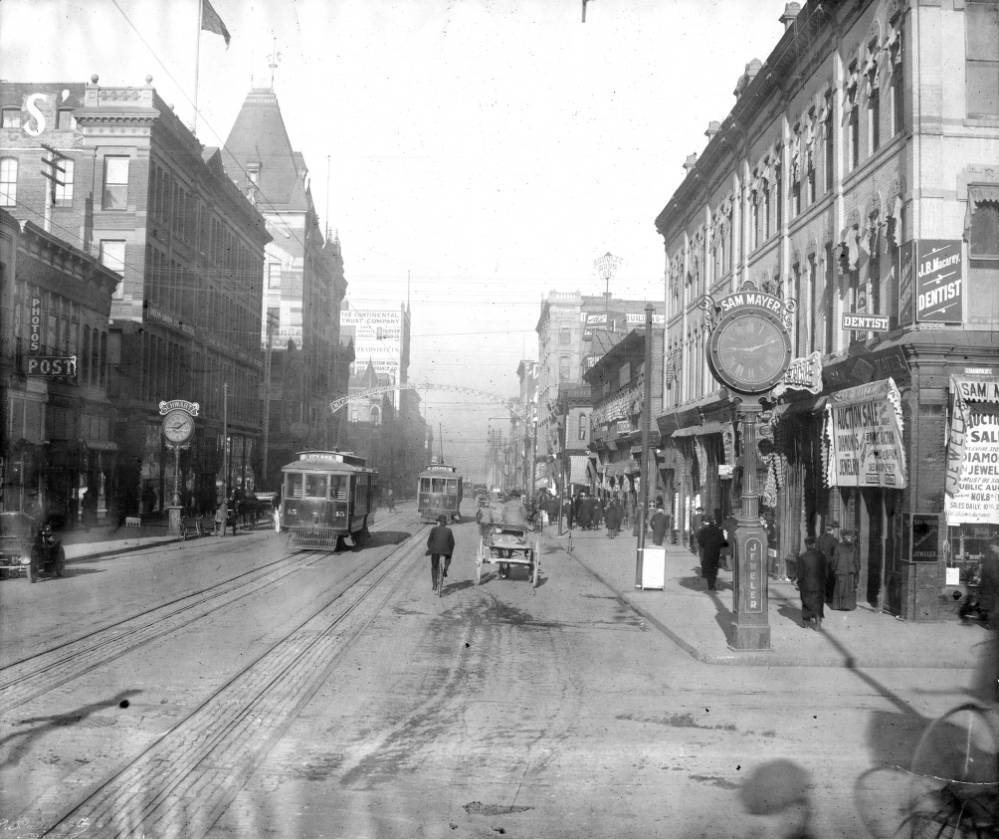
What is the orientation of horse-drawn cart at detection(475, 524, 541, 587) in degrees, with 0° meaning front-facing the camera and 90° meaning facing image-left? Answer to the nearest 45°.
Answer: approximately 180°

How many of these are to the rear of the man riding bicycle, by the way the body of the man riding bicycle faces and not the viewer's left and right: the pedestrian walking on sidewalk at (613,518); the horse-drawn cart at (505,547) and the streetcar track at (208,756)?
1

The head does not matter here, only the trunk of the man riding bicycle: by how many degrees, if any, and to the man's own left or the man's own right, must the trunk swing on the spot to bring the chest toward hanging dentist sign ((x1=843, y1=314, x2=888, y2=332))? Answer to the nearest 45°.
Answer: approximately 90° to the man's own right

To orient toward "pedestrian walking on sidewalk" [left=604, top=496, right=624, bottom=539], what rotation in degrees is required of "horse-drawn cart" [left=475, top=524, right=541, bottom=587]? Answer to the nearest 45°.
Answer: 0° — it already faces them

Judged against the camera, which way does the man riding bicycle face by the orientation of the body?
away from the camera

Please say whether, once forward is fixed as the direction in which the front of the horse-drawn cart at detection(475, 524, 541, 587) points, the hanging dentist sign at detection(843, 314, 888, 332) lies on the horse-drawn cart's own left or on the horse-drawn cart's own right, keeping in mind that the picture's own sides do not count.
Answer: on the horse-drawn cart's own right

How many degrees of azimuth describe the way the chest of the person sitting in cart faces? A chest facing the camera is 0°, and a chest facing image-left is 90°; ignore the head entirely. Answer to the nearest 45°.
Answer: approximately 180°

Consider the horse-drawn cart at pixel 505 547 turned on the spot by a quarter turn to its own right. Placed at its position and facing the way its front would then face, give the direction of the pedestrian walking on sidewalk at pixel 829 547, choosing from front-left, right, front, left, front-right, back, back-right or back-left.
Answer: front-right
